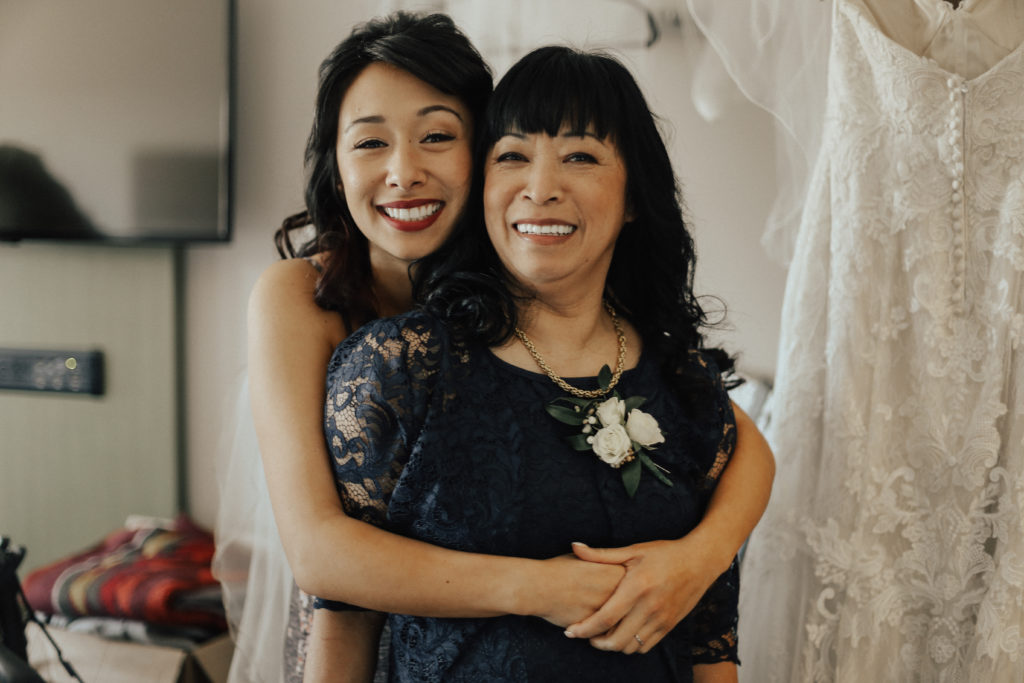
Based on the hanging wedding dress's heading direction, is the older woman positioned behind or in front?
behind

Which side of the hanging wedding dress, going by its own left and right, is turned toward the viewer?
back

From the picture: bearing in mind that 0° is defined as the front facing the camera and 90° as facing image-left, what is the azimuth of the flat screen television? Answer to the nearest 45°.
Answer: approximately 0°

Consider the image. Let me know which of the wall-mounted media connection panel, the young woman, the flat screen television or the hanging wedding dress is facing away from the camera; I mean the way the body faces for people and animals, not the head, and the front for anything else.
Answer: the hanging wedding dress

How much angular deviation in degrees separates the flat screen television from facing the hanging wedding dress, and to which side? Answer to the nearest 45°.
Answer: approximately 45° to its left

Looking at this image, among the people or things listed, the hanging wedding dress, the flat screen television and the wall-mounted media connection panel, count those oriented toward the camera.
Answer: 2

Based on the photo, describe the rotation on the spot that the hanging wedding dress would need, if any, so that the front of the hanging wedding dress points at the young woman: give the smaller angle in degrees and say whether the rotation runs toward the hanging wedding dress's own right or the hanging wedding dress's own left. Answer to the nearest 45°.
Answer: approximately 135° to the hanging wedding dress's own left

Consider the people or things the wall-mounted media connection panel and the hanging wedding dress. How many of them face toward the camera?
1

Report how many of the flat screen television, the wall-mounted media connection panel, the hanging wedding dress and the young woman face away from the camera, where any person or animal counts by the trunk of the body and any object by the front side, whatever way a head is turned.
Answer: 1
